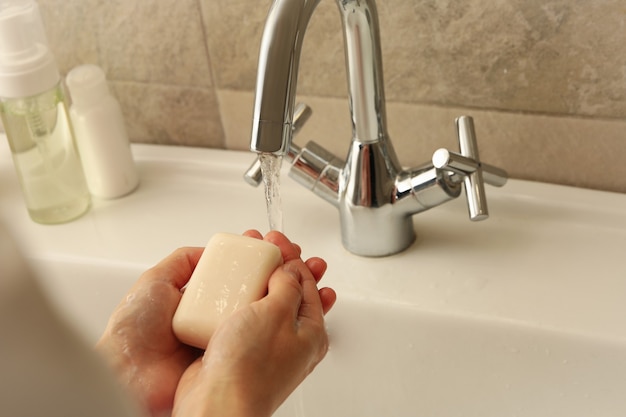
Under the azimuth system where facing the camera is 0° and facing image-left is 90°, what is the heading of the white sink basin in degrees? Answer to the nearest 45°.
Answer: approximately 0°

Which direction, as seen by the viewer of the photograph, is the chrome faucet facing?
facing the viewer and to the left of the viewer

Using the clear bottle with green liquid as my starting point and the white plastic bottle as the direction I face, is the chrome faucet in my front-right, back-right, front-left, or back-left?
front-right
